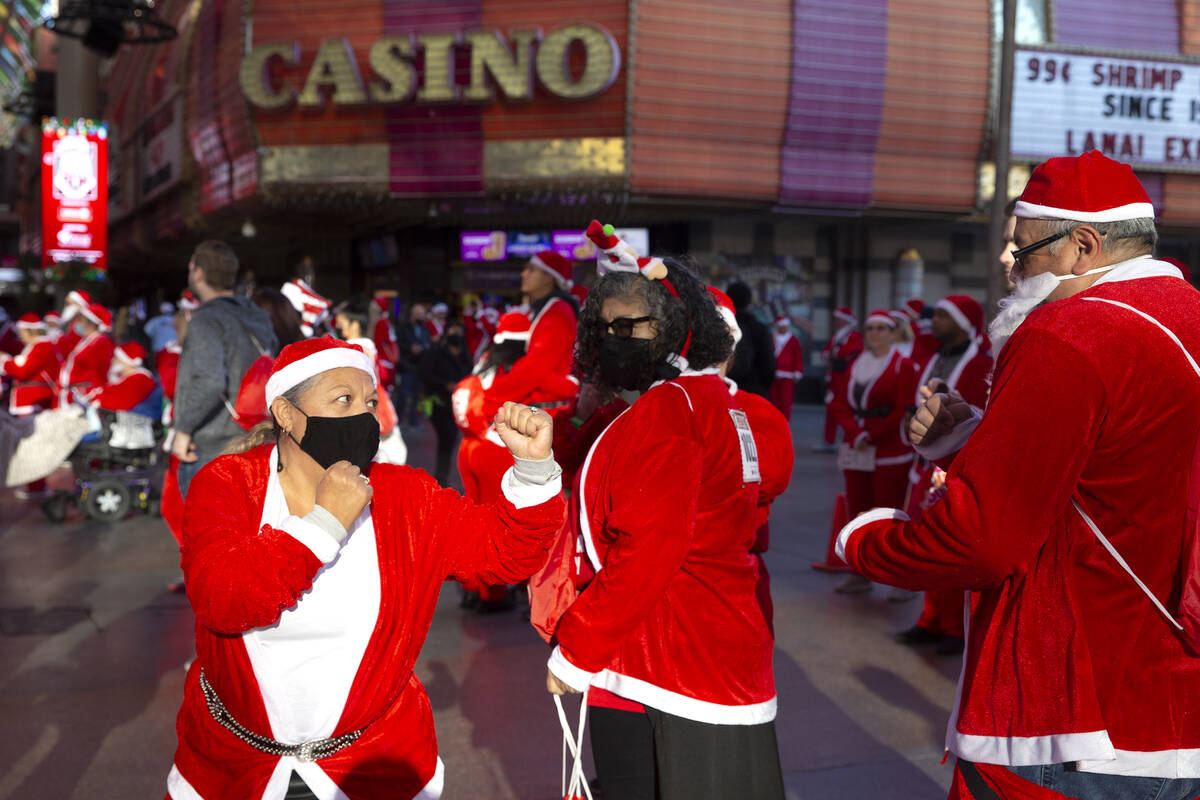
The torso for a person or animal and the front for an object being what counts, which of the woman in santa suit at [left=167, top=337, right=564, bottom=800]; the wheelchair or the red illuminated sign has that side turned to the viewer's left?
the wheelchair

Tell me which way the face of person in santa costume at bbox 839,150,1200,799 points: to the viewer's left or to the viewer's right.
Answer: to the viewer's left

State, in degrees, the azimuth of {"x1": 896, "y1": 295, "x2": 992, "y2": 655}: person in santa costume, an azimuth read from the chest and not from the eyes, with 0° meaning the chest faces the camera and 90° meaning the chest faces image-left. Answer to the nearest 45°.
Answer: approximately 45°

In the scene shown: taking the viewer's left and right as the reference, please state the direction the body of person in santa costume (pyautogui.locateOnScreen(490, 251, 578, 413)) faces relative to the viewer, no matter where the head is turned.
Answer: facing to the left of the viewer

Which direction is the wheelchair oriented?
to the viewer's left

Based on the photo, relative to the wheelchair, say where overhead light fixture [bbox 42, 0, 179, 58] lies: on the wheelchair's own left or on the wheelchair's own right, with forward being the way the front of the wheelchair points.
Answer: on the wheelchair's own right
